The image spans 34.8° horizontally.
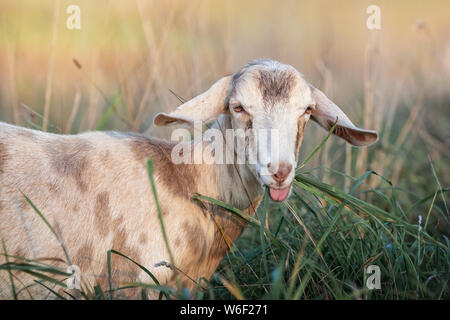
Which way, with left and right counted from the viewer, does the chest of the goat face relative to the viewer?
facing to the right of the viewer
